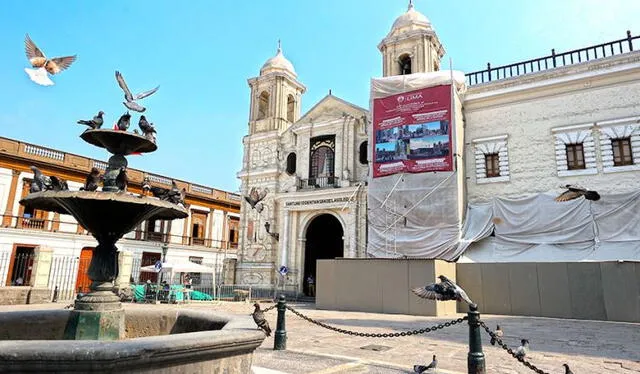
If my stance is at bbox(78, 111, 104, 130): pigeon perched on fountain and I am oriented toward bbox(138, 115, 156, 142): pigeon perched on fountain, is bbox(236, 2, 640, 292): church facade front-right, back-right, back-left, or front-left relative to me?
front-left

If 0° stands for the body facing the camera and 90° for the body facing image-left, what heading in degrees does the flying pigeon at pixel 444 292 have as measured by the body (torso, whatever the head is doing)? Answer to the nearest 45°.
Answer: approximately 90°
